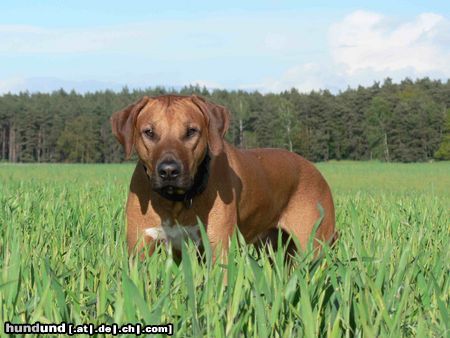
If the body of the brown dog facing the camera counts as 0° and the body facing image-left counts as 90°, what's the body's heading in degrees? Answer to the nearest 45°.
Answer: approximately 45°
